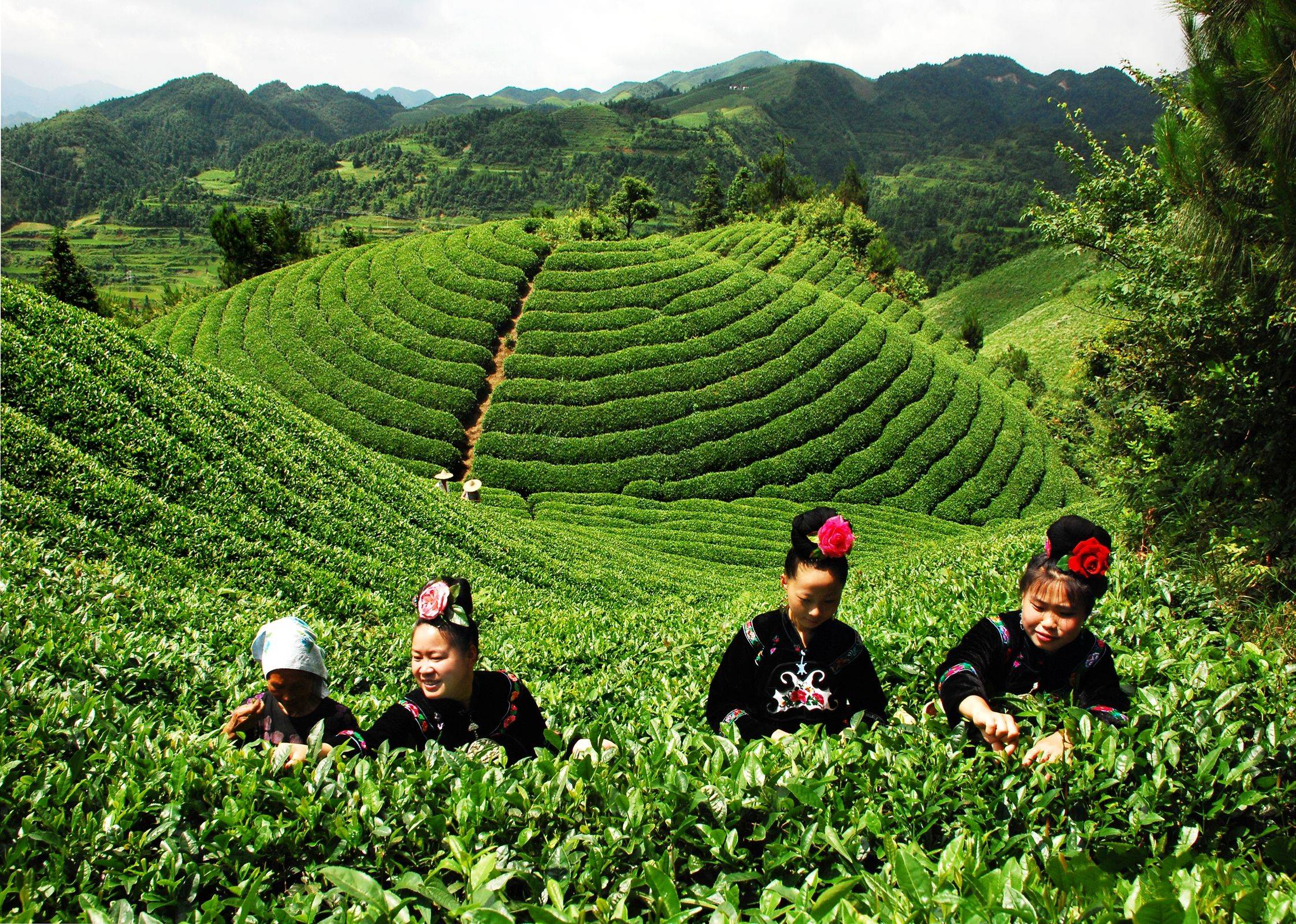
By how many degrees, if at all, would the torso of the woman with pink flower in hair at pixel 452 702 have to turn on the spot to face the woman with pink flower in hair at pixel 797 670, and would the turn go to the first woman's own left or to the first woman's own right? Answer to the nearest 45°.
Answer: approximately 135° to the first woman's own left

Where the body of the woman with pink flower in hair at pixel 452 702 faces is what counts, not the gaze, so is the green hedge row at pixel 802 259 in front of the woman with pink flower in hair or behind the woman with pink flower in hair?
behind

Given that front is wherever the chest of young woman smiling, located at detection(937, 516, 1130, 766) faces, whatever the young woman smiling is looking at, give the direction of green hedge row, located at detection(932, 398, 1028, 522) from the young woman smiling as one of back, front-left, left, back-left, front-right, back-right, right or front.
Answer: back

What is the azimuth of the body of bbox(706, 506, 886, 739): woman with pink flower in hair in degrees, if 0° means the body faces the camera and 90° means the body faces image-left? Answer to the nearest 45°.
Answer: approximately 0°

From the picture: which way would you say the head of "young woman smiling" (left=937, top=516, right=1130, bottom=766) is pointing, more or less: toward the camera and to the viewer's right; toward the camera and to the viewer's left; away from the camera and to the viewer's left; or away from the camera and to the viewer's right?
toward the camera and to the viewer's left

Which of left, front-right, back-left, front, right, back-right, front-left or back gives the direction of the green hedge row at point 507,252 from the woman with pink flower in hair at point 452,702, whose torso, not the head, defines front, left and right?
back-right

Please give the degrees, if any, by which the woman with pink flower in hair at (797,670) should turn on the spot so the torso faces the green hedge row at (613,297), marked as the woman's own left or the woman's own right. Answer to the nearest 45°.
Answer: approximately 180°

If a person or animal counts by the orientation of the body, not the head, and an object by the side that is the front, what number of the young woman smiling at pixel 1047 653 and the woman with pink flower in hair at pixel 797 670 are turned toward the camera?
2

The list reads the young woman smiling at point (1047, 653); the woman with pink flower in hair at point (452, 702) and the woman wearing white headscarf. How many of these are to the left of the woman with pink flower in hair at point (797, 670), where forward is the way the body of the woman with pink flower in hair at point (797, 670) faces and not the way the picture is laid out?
1

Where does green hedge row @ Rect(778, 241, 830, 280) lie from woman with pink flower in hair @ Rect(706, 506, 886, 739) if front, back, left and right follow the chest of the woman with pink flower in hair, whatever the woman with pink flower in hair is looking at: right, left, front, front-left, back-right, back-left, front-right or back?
back

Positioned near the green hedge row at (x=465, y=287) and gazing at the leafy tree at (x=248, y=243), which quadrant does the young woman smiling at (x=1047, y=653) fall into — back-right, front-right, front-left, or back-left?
back-left
